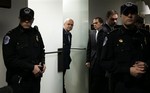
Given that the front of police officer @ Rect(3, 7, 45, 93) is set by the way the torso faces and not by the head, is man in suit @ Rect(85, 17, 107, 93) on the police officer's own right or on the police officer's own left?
on the police officer's own left

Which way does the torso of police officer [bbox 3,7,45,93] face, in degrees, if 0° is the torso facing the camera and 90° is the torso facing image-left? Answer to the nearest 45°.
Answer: approximately 315°

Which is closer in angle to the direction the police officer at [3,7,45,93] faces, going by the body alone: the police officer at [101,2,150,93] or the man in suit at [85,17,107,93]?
the police officer

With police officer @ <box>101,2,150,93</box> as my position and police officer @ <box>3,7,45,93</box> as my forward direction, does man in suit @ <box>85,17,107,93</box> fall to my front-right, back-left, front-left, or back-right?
front-right

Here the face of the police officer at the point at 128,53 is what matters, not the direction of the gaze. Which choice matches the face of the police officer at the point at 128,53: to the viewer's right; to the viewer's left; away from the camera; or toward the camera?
toward the camera

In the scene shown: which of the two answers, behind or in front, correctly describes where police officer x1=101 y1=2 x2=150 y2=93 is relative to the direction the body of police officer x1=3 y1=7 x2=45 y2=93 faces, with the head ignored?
in front
